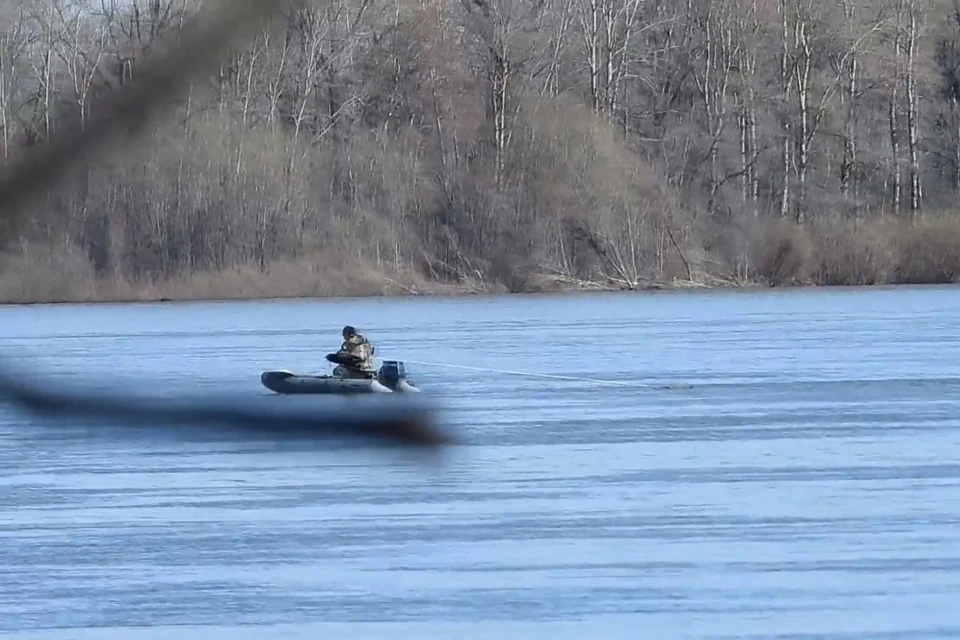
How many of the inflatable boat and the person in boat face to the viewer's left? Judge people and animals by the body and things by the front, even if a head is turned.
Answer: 2

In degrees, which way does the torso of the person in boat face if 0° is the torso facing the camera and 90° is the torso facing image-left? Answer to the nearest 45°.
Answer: approximately 90°

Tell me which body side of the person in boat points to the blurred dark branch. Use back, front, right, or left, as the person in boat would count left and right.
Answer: left

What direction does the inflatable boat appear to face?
to the viewer's left

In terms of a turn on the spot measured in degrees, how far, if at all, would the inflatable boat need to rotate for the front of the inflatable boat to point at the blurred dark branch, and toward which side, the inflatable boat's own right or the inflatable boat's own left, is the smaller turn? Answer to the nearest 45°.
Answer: approximately 90° to the inflatable boat's own left
